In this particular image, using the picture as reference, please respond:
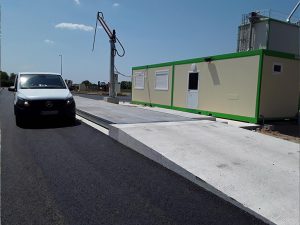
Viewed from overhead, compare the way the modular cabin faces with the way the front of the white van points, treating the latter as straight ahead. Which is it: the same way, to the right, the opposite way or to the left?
to the right

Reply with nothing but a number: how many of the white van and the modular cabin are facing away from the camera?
0

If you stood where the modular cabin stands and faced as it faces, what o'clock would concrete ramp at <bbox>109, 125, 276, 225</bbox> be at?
The concrete ramp is roughly at 11 o'clock from the modular cabin.

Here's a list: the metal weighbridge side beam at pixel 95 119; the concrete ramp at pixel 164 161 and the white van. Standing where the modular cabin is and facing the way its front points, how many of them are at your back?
0

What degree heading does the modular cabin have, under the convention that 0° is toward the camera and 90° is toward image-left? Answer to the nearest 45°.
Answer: approximately 45°

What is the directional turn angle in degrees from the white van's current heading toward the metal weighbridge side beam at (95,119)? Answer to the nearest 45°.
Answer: approximately 90° to its left

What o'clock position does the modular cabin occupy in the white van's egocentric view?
The modular cabin is roughly at 9 o'clock from the white van.

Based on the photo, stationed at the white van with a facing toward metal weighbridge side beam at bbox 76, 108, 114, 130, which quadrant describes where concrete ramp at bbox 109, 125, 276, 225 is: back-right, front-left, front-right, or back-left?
front-right

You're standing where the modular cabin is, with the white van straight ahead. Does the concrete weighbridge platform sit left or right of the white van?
left

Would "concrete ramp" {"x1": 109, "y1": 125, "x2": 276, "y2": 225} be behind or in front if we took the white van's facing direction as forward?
in front

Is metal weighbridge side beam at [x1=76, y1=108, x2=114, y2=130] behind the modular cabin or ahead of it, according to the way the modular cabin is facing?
ahead

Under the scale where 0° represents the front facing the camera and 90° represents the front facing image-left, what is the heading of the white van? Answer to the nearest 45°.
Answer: approximately 0°
